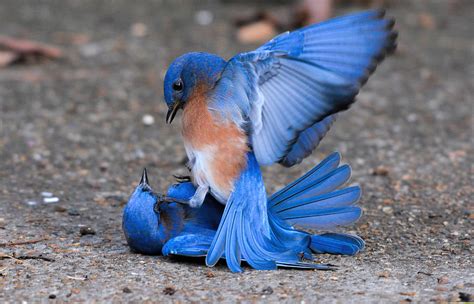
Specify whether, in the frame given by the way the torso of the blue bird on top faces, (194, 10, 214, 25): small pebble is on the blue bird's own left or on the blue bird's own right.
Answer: on the blue bird's own right

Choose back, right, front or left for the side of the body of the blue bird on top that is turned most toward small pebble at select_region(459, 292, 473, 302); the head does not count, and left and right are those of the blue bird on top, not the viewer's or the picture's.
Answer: back

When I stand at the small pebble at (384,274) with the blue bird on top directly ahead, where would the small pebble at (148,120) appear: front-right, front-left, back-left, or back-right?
front-right

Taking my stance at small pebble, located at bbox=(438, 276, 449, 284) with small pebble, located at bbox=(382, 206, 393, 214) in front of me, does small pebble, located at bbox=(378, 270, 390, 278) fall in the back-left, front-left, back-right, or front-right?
front-left

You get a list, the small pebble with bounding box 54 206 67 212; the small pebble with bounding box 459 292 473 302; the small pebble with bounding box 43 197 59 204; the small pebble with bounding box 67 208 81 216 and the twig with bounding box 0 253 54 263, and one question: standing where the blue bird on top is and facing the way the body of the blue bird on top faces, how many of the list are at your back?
1

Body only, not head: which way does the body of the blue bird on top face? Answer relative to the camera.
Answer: to the viewer's left

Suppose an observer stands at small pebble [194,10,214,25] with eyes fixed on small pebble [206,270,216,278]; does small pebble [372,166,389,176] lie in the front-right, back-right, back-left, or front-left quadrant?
front-left
